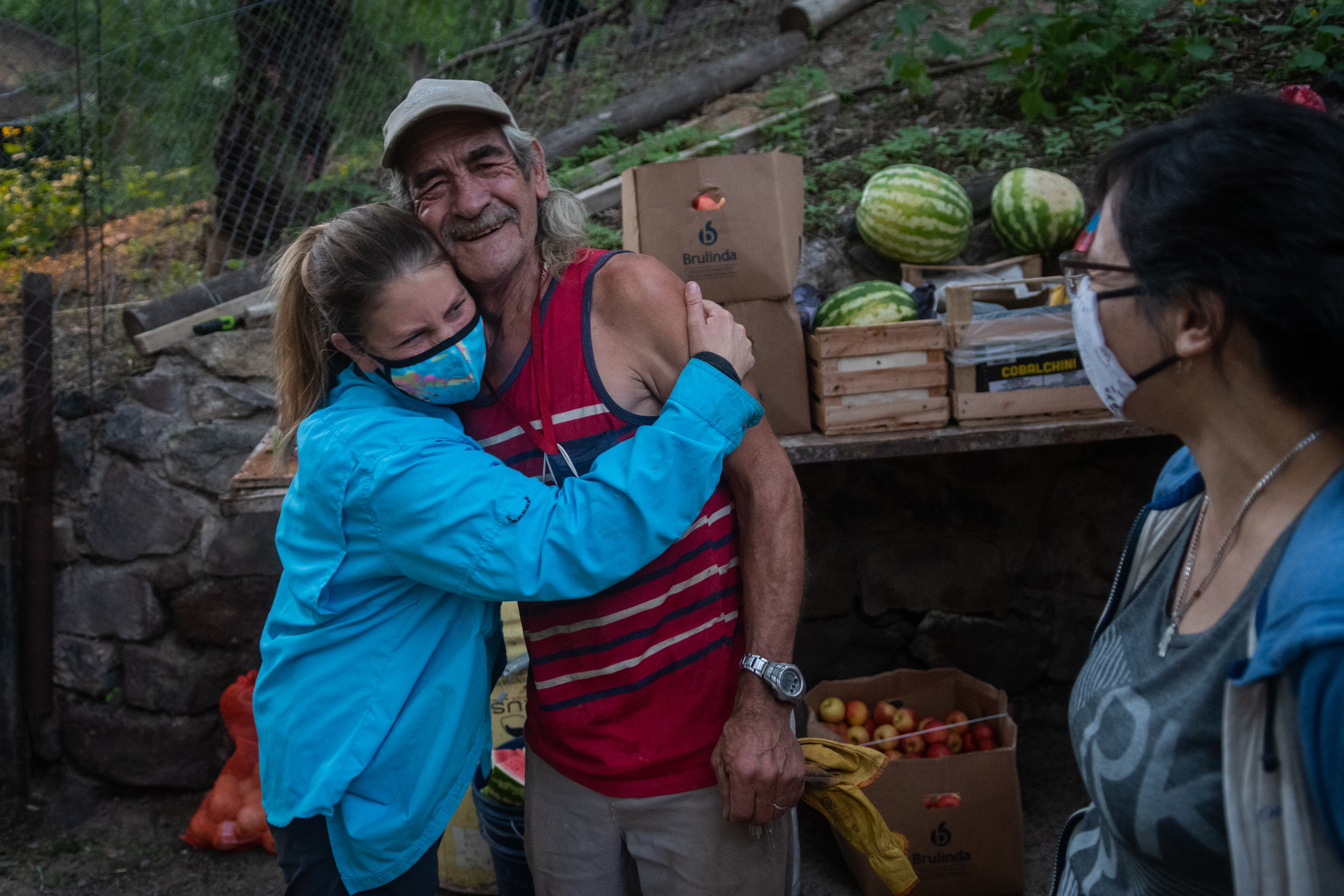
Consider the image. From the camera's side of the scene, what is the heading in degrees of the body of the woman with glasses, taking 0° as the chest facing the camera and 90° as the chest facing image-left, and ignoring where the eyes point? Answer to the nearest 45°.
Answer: approximately 45°

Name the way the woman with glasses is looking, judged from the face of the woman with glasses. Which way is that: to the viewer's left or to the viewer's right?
to the viewer's left

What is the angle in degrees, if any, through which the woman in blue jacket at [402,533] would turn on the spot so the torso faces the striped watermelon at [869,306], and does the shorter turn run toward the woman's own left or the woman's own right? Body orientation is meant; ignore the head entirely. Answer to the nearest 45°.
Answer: approximately 45° to the woman's own left

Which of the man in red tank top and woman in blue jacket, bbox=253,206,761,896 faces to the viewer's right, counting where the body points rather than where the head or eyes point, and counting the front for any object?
the woman in blue jacket

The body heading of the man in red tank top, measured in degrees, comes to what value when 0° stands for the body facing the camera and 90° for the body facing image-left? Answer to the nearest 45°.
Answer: approximately 45°

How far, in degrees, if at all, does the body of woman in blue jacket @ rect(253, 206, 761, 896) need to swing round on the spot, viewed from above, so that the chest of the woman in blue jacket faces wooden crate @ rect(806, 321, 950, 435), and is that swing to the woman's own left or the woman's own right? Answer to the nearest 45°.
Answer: approximately 45° to the woman's own left

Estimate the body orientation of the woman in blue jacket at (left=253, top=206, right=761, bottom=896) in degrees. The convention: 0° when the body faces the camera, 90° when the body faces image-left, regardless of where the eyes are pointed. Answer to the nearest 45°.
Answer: approximately 270°

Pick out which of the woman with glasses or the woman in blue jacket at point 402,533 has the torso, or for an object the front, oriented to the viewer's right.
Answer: the woman in blue jacket

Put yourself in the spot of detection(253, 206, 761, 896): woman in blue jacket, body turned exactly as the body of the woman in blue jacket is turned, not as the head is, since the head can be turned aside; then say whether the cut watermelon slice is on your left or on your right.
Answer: on your left

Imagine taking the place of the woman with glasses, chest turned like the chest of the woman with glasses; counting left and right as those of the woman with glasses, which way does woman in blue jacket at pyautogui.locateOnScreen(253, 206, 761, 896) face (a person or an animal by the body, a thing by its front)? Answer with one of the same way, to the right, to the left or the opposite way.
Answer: the opposite way
